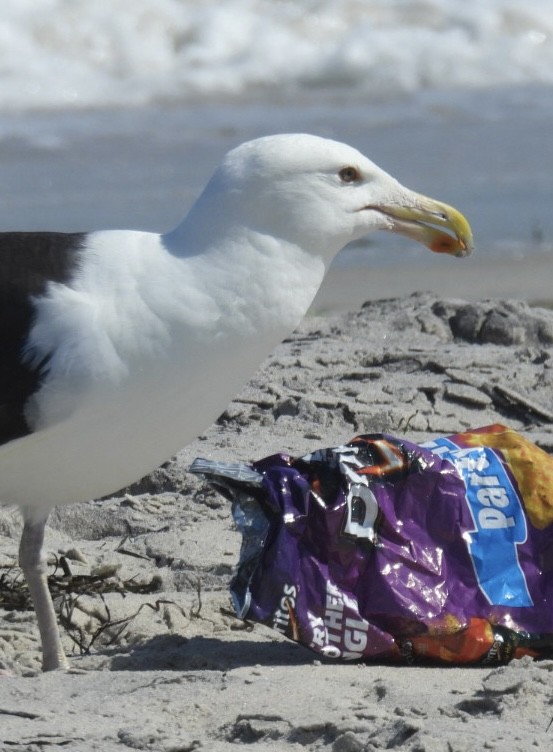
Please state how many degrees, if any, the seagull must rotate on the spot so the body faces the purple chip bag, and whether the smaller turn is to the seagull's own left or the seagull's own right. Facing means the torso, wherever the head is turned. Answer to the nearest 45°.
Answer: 0° — it already faces it

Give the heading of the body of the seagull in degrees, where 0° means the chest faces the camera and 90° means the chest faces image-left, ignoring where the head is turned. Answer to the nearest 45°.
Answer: approximately 270°
